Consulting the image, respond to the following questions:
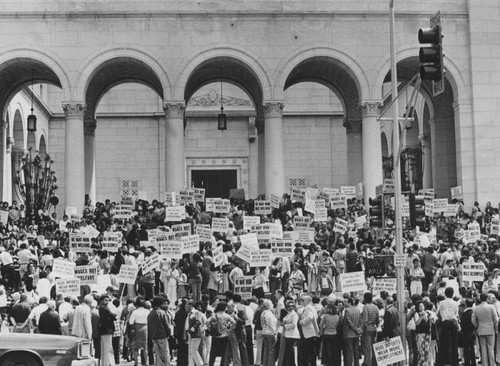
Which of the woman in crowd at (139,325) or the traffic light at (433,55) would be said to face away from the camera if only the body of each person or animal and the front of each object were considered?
the woman in crowd

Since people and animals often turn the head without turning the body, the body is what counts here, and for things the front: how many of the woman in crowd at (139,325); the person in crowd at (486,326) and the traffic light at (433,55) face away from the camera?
2

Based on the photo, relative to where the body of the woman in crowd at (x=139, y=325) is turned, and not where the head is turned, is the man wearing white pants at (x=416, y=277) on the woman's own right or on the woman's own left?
on the woman's own right

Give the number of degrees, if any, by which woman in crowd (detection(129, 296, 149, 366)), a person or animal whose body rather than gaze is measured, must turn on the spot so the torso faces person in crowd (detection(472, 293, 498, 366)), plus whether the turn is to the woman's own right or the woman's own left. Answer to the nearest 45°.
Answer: approximately 90° to the woman's own right

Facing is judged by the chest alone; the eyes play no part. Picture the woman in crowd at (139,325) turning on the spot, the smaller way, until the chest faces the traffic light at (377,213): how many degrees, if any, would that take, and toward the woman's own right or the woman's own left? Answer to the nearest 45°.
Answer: approximately 90° to the woman's own right

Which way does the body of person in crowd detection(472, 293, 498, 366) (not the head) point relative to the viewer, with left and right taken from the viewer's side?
facing away from the viewer

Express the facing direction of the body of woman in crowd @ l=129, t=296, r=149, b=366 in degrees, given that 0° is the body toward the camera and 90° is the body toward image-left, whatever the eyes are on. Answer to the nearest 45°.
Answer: approximately 180°
